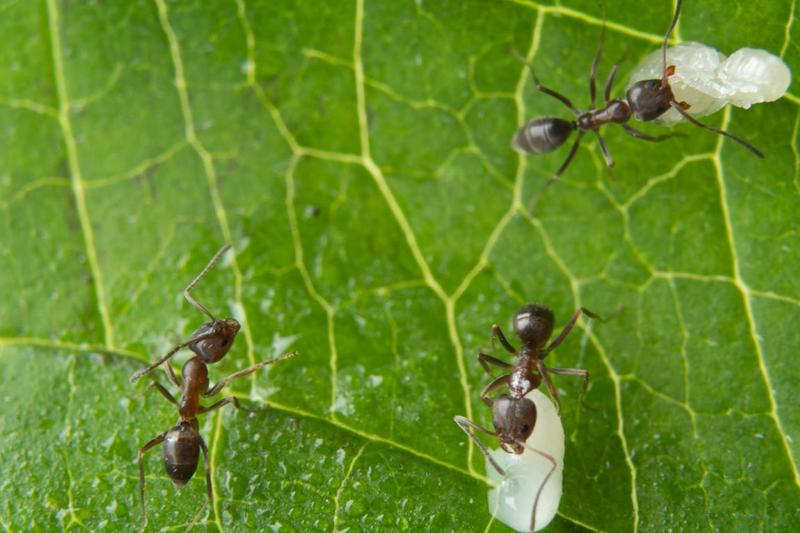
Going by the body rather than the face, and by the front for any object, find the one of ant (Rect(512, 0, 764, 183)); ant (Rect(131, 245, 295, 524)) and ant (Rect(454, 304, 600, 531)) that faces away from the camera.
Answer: ant (Rect(131, 245, 295, 524))

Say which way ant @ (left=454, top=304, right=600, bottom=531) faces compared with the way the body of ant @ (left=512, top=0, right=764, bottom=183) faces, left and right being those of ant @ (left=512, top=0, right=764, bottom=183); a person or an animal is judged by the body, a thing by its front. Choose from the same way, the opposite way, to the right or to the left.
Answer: to the right

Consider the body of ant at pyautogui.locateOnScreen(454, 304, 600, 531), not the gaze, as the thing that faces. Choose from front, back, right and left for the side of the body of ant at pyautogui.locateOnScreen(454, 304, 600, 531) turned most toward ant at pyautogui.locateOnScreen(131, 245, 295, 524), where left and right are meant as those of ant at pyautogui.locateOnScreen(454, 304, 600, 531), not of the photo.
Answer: right

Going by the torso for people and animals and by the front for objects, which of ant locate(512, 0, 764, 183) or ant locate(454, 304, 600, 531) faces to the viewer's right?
ant locate(512, 0, 764, 183)

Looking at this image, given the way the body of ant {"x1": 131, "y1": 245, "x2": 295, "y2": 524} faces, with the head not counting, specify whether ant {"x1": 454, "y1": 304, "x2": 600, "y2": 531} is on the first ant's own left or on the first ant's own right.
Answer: on the first ant's own right

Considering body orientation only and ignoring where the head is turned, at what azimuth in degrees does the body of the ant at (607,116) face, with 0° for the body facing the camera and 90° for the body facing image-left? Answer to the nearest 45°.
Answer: approximately 270°

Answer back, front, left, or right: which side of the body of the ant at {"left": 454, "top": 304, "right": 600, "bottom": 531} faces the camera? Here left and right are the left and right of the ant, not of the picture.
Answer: front

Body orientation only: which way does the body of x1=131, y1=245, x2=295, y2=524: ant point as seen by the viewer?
away from the camera

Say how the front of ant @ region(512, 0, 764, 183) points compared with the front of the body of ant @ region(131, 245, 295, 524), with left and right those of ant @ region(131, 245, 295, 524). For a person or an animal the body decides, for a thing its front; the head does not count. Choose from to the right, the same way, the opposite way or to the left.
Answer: to the right

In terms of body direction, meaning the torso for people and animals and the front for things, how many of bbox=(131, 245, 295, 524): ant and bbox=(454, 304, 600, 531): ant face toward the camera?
1
